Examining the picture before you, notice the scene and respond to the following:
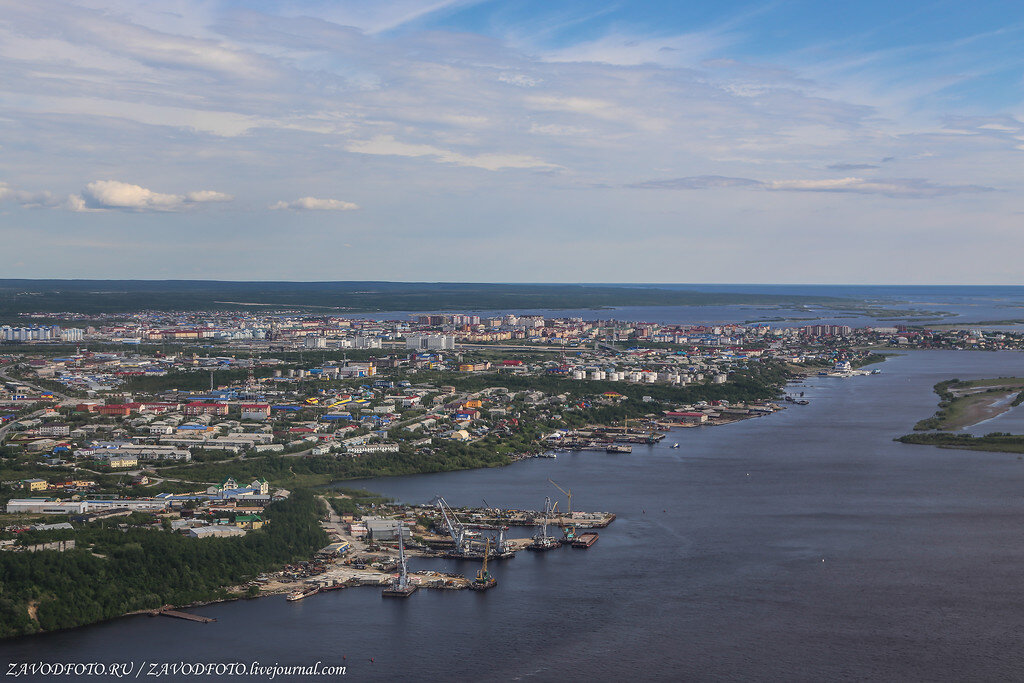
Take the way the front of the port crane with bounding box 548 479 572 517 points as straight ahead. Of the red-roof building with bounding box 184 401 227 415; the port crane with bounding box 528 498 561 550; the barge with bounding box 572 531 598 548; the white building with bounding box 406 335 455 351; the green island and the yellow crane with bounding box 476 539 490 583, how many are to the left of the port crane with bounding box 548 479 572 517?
3

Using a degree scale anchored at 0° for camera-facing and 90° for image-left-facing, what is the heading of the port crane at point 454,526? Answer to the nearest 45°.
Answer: approximately 90°

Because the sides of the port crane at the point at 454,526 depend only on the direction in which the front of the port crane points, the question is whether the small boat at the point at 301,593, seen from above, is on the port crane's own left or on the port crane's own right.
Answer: on the port crane's own left

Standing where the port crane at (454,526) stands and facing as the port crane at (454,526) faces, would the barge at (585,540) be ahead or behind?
behind

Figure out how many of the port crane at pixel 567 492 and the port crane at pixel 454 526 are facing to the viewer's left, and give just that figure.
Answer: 2

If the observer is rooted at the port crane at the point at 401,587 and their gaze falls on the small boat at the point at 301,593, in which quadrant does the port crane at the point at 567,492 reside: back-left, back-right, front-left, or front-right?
back-right

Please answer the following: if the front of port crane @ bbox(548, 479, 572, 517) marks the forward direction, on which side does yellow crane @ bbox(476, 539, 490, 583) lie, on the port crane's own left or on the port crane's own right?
on the port crane's own left

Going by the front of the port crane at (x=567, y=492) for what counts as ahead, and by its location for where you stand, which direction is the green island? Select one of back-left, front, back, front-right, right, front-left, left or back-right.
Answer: back-right

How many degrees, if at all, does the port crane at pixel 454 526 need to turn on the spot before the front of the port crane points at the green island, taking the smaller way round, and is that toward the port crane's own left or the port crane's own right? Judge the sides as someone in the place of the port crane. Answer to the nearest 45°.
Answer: approximately 135° to the port crane's own right

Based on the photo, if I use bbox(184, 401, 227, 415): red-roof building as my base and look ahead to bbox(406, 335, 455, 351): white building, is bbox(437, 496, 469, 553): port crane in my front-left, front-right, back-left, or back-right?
back-right

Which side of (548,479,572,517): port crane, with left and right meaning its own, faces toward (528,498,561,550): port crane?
left
